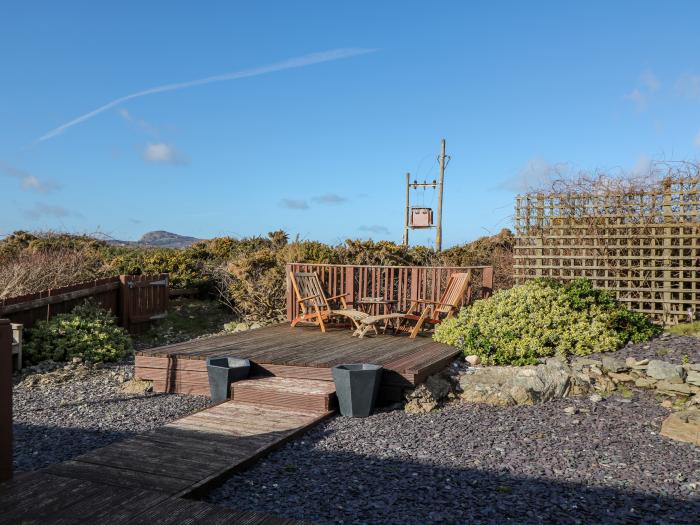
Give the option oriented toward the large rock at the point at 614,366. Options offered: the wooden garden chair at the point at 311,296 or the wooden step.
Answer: the wooden garden chair

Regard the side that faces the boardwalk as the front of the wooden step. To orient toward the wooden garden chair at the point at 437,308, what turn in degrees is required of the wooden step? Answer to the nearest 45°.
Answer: approximately 135° to its left

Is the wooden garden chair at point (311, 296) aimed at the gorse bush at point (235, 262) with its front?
no

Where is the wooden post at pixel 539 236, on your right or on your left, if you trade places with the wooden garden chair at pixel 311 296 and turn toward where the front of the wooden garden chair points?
on your left

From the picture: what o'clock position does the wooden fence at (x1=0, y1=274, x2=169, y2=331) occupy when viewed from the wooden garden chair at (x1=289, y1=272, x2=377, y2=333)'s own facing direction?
The wooden fence is roughly at 5 o'clock from the wooden garden chair.

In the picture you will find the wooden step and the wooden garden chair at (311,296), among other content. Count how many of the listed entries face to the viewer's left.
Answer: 0

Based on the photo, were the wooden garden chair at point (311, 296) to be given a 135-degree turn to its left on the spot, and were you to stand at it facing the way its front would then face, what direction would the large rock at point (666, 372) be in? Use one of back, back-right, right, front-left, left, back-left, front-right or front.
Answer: back-right

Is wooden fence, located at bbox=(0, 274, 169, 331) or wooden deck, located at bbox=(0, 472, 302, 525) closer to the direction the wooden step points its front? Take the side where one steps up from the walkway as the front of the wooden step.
the wooden deck

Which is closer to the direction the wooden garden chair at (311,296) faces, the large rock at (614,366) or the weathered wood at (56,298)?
the large rock

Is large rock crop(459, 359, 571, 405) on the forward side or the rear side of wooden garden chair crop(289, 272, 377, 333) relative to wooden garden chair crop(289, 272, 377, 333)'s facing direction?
on the forward side

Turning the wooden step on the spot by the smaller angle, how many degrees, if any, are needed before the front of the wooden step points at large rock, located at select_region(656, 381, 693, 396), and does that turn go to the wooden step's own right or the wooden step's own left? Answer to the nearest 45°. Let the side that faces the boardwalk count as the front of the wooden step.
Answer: approximately 90° to the wooden step's own left

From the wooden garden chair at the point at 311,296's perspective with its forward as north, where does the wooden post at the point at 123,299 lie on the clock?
The wooden post is roughly at 5 o'clock from the wooden garden chair.

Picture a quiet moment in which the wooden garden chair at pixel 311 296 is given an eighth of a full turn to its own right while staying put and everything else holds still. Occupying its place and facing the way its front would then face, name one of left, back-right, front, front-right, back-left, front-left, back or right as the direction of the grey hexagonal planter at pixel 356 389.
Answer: front

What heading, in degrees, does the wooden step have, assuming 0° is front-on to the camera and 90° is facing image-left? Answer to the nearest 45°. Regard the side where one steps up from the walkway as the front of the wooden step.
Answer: approximately 0°

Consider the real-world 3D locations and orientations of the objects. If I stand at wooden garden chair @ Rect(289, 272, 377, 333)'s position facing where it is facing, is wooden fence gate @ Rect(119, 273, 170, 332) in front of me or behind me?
behind

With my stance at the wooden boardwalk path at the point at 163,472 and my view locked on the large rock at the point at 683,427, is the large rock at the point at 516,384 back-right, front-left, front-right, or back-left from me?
front-left

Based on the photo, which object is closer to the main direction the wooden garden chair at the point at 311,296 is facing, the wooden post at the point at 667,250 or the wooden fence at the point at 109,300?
the wooden post

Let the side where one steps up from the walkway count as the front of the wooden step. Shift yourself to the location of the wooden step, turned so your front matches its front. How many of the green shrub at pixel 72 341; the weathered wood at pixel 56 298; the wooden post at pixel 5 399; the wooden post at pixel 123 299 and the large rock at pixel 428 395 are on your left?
1

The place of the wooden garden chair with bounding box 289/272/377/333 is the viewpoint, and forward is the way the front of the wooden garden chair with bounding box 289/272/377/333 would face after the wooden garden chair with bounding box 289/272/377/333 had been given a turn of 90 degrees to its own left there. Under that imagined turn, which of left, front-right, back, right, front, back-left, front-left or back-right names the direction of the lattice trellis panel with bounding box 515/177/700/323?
front-right

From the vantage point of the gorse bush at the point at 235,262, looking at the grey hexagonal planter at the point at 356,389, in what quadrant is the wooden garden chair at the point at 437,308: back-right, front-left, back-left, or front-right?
front-left
